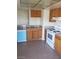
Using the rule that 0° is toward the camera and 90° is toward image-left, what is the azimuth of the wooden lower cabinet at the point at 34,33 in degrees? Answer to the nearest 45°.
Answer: approximately 0°

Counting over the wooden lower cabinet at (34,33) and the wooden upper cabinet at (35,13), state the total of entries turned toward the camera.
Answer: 2

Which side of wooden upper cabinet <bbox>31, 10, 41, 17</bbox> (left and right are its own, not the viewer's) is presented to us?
front

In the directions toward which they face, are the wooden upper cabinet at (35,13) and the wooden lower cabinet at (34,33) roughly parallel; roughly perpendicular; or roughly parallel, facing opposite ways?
roughly parallel
